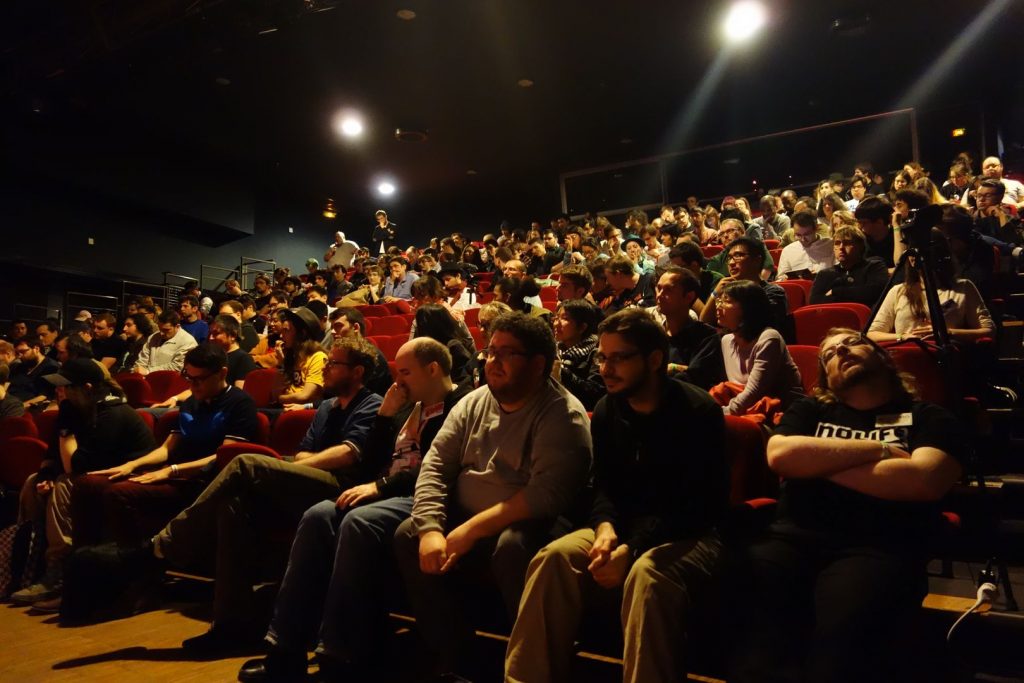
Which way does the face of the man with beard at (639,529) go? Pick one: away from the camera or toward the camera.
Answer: toward the camera

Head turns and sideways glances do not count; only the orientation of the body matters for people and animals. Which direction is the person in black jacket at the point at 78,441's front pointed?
to the viewer's left

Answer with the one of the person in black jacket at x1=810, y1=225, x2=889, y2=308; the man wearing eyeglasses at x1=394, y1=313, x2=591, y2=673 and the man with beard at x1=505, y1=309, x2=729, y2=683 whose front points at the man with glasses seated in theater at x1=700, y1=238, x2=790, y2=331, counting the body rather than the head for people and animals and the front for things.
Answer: the person in black jacket at x1=810, y1=225, x2=889, y2=308

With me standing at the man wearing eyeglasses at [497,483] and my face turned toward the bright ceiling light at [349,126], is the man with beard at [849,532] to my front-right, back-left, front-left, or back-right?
back-right

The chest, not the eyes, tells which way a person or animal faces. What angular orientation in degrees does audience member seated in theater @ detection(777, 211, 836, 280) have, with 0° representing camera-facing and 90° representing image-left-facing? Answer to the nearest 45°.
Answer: approximately 45°

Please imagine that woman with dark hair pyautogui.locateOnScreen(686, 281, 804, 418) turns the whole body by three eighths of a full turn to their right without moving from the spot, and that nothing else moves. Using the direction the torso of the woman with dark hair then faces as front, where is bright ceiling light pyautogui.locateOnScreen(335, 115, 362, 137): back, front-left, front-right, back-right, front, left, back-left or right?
front-left

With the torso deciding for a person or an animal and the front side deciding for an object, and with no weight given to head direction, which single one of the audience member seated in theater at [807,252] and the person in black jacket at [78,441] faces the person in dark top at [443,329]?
the audience member seated in theater at [807,252]

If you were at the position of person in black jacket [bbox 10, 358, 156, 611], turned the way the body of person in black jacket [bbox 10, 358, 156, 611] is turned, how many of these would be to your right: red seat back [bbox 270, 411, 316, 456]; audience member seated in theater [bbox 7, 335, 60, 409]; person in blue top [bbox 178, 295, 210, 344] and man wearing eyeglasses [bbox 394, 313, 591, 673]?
2

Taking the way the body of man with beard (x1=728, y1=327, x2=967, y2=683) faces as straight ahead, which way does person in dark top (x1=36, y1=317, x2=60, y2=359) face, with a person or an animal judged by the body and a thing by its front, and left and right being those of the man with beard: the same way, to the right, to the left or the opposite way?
the same way

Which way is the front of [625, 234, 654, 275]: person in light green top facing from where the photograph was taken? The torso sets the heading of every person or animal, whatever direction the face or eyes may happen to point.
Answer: facing the viewer and to the left of the viewer

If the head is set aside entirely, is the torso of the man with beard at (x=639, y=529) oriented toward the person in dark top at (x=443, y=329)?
no

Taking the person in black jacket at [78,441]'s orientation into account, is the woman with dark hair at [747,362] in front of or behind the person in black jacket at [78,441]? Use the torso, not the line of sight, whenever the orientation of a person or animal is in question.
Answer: behind

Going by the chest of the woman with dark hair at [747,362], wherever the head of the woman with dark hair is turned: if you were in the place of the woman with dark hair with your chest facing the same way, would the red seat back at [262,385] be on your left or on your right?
on your right

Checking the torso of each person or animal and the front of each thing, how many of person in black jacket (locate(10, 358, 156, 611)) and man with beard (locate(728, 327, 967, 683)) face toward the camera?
1

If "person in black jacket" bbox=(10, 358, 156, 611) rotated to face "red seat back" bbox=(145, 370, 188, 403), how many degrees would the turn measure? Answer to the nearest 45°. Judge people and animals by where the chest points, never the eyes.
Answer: approximately 90° to their right

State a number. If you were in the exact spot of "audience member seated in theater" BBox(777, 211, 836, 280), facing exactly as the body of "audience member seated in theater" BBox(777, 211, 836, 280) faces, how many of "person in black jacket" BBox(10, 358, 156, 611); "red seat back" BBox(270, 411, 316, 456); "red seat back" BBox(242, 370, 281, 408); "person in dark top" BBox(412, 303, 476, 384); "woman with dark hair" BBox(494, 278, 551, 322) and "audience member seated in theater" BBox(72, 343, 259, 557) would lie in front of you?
6
